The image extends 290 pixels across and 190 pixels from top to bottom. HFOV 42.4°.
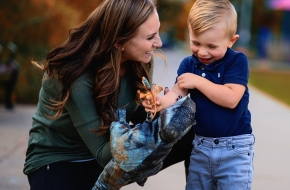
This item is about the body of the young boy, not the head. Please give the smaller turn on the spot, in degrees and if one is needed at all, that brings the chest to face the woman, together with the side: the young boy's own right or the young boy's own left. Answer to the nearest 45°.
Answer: approximately 45° to the young boy's own right

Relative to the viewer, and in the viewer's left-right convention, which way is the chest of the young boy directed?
facing the viewer and to the left of the viewer

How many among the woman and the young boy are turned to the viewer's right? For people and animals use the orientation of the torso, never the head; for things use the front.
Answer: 1

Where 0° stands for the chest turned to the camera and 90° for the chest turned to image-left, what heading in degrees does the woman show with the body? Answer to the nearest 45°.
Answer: approximately 270°

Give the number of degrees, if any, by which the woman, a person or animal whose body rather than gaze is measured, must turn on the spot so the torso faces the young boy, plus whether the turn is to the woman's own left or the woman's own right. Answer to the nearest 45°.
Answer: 0° — they already face them
